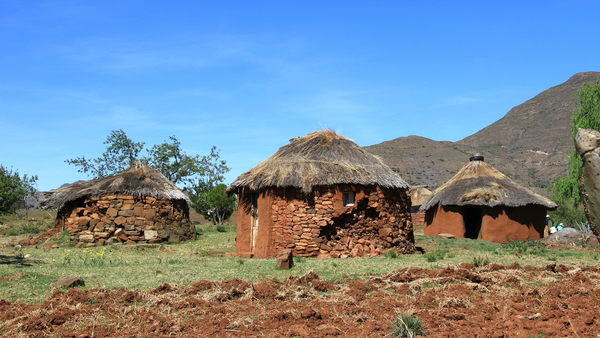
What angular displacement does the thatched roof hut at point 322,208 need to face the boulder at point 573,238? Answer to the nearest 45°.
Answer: approximately 180°

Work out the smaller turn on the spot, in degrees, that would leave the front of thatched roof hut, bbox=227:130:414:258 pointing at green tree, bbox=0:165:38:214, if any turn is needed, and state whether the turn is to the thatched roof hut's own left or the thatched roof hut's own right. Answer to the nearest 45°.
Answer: approximately 90° to the thatched roof hut's own right

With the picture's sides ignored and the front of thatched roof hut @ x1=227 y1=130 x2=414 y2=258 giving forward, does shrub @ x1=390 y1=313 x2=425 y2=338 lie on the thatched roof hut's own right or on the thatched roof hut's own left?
on the thatched roof hut's own left

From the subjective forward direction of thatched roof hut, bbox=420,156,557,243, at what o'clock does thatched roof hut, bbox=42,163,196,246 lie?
thatched roof hut, bbox=42,163,196,246 is roughly at 2 o'clock from thatched roof hut, bbox=420,156,557,243.

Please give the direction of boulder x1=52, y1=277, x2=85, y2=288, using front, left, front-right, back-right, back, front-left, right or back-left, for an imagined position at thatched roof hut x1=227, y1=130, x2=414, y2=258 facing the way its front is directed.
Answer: front

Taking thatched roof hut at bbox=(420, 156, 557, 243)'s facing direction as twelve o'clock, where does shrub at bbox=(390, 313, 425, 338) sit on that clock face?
The shrub is roughly at 12 o'clock from the thatched roof hut.

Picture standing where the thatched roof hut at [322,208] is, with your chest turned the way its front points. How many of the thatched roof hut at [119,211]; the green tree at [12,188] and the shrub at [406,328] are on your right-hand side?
2

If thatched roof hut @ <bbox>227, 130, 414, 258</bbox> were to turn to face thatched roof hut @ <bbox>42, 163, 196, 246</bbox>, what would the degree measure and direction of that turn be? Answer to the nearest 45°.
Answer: approximately 90° to its right

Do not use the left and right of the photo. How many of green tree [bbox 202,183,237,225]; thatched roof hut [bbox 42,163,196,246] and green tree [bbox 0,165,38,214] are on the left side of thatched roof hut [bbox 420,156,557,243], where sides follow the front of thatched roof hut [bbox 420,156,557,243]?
0

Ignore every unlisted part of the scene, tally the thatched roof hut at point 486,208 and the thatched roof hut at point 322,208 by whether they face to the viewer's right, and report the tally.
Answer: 0

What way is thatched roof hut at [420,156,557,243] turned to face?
toward the camera

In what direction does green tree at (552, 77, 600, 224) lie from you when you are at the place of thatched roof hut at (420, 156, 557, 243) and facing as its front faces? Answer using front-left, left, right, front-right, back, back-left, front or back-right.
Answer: back-left

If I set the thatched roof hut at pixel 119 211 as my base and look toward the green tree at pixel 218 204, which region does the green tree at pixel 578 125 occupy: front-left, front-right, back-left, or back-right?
front-right

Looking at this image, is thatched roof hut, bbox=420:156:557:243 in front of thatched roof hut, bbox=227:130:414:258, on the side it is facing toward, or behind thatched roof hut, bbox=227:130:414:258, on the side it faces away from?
behind

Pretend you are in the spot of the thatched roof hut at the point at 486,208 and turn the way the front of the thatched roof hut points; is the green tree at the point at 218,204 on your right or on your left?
on your right

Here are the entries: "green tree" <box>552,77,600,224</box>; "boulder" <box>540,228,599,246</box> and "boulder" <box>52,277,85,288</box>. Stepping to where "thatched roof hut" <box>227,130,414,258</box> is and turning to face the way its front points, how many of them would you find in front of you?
1

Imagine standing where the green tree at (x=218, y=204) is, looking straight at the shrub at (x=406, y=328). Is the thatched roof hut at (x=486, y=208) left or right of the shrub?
left
